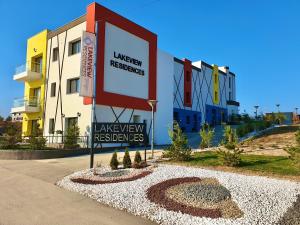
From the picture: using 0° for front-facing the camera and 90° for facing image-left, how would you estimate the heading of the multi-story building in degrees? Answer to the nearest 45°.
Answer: approximately 315°

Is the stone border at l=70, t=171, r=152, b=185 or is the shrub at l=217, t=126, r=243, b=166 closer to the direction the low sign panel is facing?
the stone border

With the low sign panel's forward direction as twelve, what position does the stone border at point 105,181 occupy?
The stone border is roughly at 12 o'clock from the low sign panel.

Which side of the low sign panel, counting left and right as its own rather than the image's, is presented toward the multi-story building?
back
